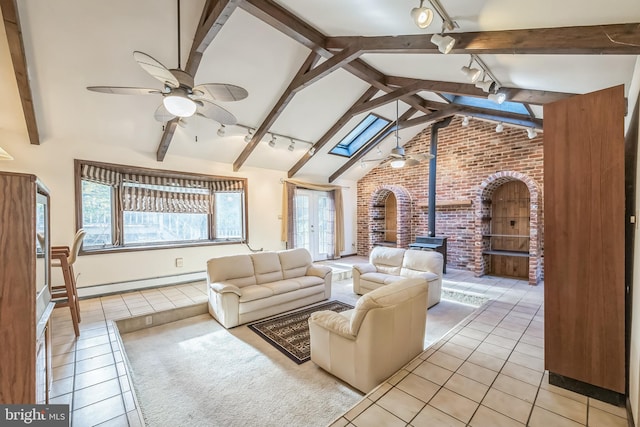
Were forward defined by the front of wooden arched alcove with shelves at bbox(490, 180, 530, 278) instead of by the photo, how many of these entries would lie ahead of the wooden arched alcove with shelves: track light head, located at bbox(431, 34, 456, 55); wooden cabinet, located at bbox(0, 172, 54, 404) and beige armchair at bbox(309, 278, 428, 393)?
3

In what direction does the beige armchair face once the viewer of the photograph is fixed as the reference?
facing away from the viewer and to the left of the viewer

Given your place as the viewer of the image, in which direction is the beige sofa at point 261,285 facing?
facing the viewer and to the right of the viewer

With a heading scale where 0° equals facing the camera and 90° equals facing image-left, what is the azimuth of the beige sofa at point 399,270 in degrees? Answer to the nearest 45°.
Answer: approximately 45°

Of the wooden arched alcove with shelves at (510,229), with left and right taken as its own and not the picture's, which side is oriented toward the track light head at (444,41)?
front

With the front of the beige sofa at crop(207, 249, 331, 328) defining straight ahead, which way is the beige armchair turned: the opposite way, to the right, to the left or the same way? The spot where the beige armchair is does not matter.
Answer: the opposite way

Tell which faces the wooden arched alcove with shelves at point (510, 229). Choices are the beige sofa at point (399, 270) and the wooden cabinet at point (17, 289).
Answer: the wooden cabinet

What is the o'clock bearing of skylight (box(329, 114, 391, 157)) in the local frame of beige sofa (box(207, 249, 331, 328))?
The skylight is roughly at 9 o'clock from the beige sofa.

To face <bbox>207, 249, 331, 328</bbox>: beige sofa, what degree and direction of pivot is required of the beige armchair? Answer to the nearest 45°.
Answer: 0° — it already faces it

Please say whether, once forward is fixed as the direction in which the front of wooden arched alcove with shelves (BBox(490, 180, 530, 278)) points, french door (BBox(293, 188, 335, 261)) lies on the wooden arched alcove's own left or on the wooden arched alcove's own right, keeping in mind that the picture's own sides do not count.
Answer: on the wooden arched alcove's own right

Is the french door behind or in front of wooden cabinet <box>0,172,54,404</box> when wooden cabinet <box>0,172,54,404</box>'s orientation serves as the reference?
in front

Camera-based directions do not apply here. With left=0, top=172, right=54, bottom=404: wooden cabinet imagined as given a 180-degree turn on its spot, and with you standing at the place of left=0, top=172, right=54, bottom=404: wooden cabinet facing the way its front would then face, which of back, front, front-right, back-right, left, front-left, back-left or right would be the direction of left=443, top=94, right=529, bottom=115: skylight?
back

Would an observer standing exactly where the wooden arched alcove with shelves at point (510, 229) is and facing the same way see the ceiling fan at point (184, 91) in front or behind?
in front

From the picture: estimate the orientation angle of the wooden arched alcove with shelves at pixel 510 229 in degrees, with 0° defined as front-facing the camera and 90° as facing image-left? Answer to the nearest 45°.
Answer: approximately 0°

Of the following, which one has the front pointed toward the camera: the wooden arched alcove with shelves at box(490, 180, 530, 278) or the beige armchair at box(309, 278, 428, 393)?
the wooden arched alcove with shelves

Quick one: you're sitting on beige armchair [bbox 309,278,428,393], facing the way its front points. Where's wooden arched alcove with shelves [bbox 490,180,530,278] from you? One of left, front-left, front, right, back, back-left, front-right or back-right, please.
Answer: right

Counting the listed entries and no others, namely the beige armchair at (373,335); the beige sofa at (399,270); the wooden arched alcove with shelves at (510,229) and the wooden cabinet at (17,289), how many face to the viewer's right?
1

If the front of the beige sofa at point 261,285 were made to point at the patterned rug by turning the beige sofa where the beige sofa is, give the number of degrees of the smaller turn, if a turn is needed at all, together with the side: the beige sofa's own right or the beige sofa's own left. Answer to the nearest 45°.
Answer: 0° — it already faces it

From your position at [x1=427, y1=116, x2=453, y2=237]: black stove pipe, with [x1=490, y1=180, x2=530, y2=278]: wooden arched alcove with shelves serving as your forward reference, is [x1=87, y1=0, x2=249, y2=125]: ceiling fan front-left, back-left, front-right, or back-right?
back-right

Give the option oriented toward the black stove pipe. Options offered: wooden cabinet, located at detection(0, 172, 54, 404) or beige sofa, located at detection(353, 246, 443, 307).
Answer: the wooden cabinet
